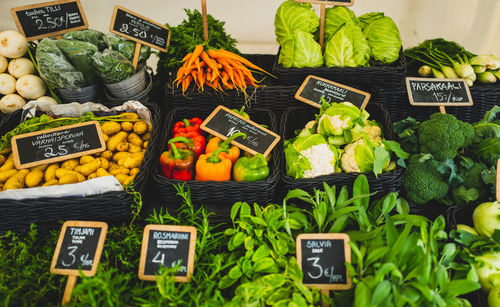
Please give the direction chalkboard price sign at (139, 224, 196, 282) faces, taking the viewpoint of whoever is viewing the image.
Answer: facing the viewer

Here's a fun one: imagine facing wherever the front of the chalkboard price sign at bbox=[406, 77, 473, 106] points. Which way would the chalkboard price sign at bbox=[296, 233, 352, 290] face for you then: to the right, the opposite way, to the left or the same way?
the same way

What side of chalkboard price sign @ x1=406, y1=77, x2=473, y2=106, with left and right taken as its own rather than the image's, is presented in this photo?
front

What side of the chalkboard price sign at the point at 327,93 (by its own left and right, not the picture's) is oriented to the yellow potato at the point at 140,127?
right

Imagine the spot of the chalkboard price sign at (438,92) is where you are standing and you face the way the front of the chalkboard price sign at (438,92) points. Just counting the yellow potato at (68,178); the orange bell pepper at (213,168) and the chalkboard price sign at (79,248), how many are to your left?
0

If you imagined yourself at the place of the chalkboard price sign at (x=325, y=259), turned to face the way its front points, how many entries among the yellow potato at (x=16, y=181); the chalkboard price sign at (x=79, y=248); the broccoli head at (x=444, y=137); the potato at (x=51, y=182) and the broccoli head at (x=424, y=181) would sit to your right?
3

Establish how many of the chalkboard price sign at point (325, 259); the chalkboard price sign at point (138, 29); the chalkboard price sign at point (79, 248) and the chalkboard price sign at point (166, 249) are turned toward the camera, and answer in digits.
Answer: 4

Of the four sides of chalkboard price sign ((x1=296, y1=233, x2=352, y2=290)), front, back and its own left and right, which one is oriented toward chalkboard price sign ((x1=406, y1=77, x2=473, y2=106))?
back

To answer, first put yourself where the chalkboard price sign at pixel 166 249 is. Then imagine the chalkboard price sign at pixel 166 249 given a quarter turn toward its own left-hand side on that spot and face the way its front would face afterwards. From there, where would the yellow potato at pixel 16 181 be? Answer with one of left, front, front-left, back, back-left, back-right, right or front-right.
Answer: back-left
